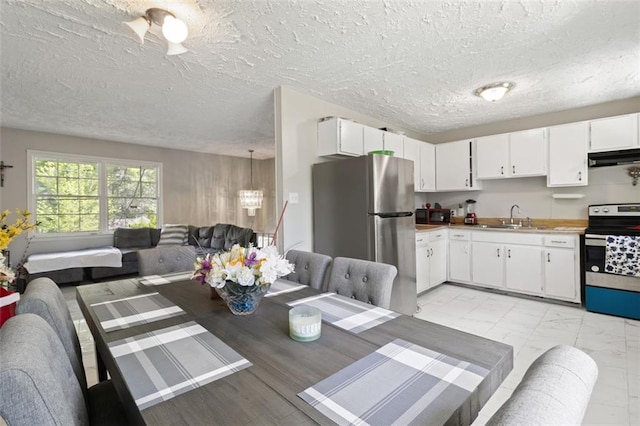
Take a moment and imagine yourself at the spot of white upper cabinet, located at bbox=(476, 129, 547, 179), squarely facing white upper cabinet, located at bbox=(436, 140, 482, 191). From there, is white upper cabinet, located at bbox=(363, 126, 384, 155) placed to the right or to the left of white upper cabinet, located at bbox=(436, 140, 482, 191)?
left

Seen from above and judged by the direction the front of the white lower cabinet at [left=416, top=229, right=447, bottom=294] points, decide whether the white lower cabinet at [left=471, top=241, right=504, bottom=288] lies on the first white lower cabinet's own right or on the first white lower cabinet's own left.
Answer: on the first white lower cabinet's own left

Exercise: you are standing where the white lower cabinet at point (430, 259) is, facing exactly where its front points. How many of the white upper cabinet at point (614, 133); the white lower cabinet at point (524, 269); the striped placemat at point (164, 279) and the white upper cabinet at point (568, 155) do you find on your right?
1

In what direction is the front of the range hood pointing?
toward the camera

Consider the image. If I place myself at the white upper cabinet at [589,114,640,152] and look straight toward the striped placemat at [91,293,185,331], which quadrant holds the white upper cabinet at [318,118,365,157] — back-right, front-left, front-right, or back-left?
front-right

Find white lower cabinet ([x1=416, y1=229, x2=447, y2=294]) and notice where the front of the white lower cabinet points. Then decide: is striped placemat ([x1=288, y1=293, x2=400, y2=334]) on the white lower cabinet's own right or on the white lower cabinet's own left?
on the white lower cabinet's own right

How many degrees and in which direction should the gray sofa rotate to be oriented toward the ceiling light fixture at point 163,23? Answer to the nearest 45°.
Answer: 0° — it already faces it

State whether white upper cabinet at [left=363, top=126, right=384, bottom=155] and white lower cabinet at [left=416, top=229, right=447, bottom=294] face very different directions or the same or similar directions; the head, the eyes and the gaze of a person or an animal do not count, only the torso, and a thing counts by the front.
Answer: same or similar directions

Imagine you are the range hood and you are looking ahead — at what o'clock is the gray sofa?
The gray sofa is roughly at 2 o'clock from the range hood.

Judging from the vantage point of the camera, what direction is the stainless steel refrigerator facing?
facing the viewer and to the right of the viewer

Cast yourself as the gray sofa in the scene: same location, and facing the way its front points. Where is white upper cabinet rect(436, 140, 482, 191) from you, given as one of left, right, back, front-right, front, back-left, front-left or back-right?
front-left

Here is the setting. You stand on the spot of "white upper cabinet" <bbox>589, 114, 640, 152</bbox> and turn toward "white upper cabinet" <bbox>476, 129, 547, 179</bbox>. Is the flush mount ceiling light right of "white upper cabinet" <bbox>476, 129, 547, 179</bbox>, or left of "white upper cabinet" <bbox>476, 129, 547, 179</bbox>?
left

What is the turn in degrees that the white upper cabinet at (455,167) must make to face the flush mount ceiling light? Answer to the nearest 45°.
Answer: approximately 45° to its left

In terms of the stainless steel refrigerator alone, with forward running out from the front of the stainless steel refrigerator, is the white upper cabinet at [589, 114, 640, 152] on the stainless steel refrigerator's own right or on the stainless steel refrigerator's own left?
on the stainless steel refrigerator's own left
